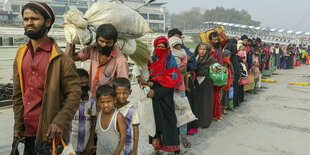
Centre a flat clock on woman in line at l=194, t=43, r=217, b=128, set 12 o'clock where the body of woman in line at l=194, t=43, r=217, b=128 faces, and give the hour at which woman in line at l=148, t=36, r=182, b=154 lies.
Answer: woman in line at l=148, t=36, r=182, b=154 is roughly at 11 o'clock from woman in line at l=194, t=43, r=217, b=128.

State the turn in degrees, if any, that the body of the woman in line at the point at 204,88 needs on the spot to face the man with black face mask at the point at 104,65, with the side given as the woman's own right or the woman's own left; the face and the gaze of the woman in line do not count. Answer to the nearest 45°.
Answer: approximately 45° to the woman's own left

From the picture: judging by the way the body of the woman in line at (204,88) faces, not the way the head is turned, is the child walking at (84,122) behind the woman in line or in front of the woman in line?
in front

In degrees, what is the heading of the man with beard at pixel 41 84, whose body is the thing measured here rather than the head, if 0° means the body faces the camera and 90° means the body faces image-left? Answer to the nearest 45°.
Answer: approximately 45°

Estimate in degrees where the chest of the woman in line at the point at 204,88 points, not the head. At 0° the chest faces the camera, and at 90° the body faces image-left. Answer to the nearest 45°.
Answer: approximately 45°

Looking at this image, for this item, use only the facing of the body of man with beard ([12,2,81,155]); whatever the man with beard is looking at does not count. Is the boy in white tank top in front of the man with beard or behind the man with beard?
behind

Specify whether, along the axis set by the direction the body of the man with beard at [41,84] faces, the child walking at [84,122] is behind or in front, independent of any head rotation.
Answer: behind
